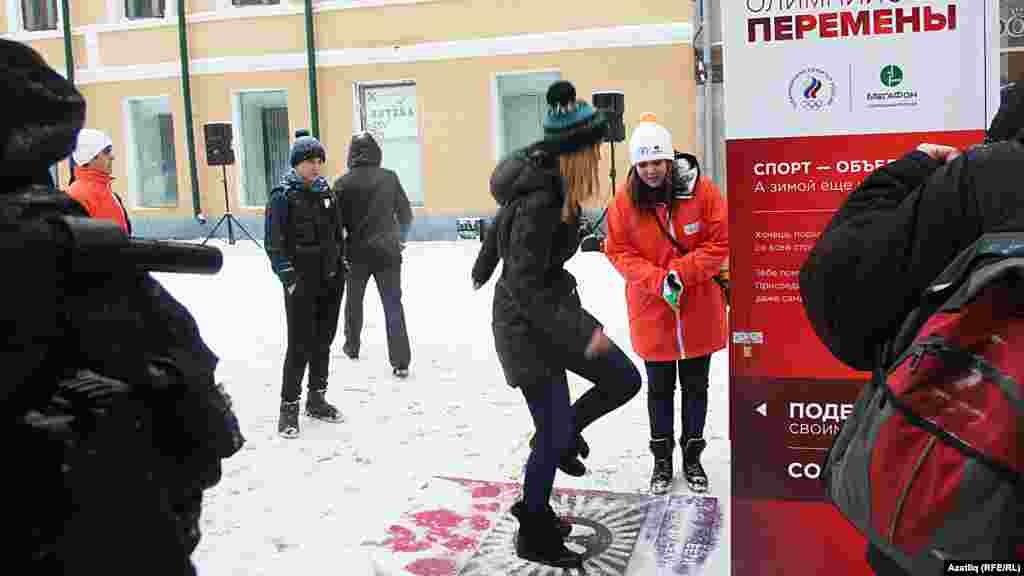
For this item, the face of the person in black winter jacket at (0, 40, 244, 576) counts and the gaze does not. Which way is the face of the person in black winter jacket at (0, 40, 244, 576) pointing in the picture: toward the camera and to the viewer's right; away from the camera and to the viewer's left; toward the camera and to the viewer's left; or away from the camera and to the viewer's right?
away from the camera and to the viewer's right

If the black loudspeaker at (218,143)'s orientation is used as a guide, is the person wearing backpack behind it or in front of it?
in front

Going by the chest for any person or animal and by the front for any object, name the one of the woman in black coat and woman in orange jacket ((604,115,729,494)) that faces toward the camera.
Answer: the woman in orange jacket

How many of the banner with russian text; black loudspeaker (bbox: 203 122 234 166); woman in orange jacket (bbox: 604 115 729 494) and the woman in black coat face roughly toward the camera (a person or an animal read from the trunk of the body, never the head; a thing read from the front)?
3

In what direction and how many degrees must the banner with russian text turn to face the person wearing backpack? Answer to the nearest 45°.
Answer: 0° — it already faces them

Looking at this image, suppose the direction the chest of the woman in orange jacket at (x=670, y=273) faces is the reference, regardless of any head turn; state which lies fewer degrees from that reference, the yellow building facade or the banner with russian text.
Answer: the banner with russian text

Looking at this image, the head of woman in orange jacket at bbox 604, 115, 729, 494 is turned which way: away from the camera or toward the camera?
toward the camera

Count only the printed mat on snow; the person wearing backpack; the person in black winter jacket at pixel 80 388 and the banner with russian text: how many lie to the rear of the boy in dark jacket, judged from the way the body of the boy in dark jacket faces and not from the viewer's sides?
0

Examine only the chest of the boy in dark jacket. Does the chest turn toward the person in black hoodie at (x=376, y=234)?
no

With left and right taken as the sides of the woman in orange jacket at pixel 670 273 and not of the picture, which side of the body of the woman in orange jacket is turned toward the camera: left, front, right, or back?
front

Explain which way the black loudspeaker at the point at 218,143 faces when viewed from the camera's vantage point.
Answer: facing the viewer
